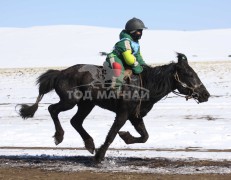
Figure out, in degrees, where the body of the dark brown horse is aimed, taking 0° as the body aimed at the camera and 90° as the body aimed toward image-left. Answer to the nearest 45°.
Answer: approximately 270°

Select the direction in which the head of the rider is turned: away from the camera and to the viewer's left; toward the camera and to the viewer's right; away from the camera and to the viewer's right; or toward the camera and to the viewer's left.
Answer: toward the camera and to the viewer's right

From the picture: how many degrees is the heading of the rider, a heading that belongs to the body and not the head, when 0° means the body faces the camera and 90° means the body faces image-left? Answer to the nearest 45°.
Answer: approximately 270°
